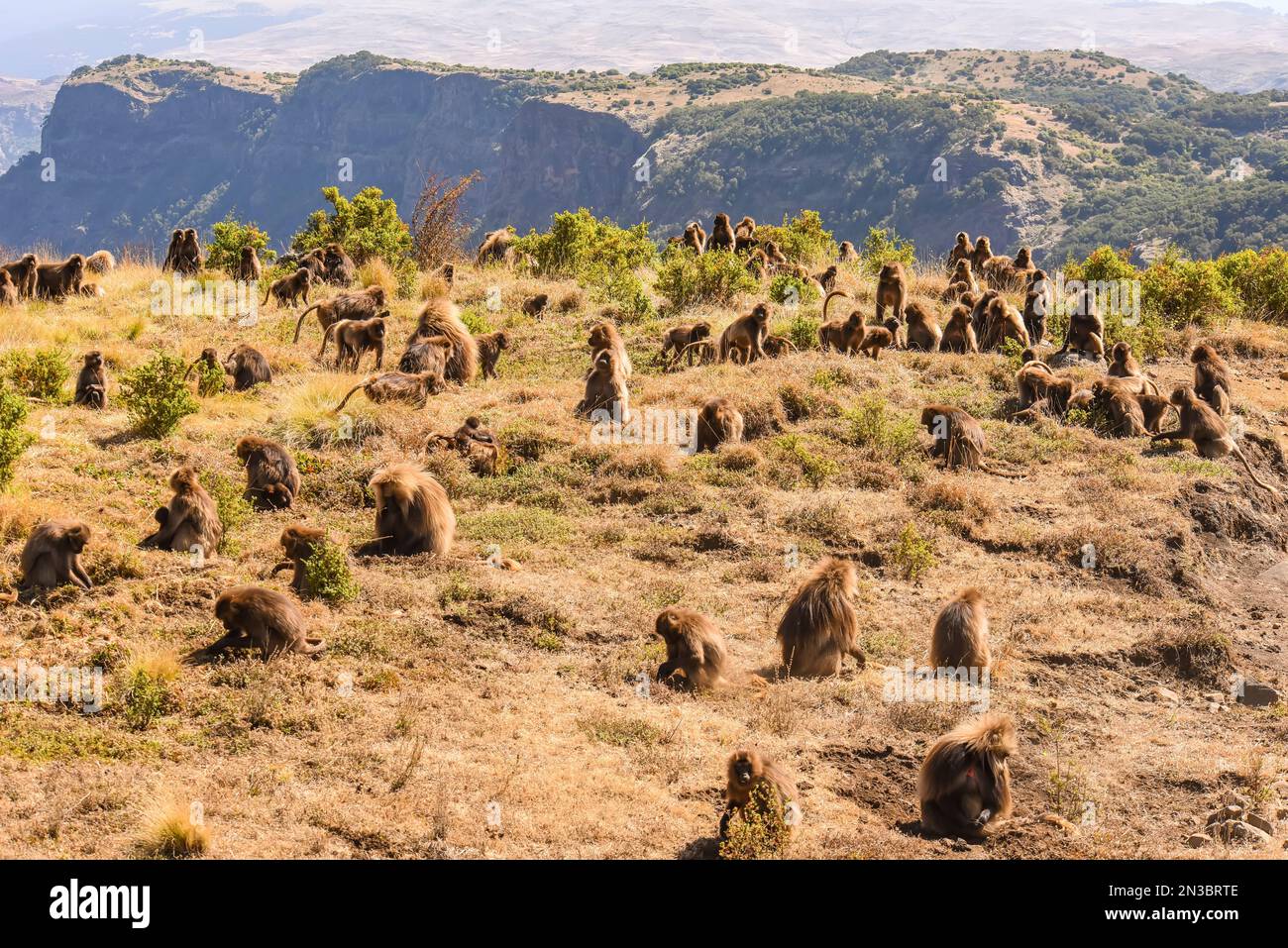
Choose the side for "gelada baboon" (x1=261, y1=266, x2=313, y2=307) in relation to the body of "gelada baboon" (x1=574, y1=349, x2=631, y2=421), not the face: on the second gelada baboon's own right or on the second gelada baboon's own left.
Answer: on the second gelada baboon's own right

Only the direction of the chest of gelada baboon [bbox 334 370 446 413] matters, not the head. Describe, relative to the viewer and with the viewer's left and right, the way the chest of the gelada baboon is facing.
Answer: facing to the right of the viewer

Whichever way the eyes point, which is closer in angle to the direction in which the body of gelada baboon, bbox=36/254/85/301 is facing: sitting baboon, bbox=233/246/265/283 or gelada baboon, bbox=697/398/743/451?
the sitting baboon

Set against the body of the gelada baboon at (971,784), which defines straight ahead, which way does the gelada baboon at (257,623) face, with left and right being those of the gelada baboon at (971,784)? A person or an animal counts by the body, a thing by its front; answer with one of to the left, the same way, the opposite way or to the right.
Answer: to the right

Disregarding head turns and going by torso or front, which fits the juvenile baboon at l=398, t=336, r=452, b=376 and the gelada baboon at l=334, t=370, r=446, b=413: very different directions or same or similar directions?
very different directions

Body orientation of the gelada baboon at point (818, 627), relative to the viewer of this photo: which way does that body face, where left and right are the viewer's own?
facing away from the viewer and to the right of the viewer

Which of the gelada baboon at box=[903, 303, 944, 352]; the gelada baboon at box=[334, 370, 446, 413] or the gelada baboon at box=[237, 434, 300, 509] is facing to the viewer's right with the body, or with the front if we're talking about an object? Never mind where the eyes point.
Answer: the gelada baboon at box=[334, 370, 446, 413]

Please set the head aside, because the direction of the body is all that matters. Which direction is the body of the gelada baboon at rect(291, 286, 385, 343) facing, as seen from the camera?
to the viewer's right

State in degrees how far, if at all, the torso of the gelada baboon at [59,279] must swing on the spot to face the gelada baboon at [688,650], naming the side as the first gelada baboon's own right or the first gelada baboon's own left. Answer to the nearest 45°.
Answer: approximately 90° to the first gelada baboon's own right

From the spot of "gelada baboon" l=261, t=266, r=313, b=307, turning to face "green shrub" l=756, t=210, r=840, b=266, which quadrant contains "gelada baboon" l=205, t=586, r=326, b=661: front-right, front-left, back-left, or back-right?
back-right

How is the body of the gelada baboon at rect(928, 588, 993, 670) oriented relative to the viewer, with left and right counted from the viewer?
facing away from the viewer and to the right of the viewer

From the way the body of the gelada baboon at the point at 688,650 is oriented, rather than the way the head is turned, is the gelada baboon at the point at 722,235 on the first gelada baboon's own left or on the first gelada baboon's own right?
on the first gelada baboon's own right

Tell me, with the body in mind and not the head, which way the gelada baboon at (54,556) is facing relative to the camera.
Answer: to the viewer's right

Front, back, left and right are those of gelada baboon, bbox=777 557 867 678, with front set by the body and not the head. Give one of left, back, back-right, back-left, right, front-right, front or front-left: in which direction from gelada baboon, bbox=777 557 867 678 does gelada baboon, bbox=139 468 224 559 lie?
back-left
